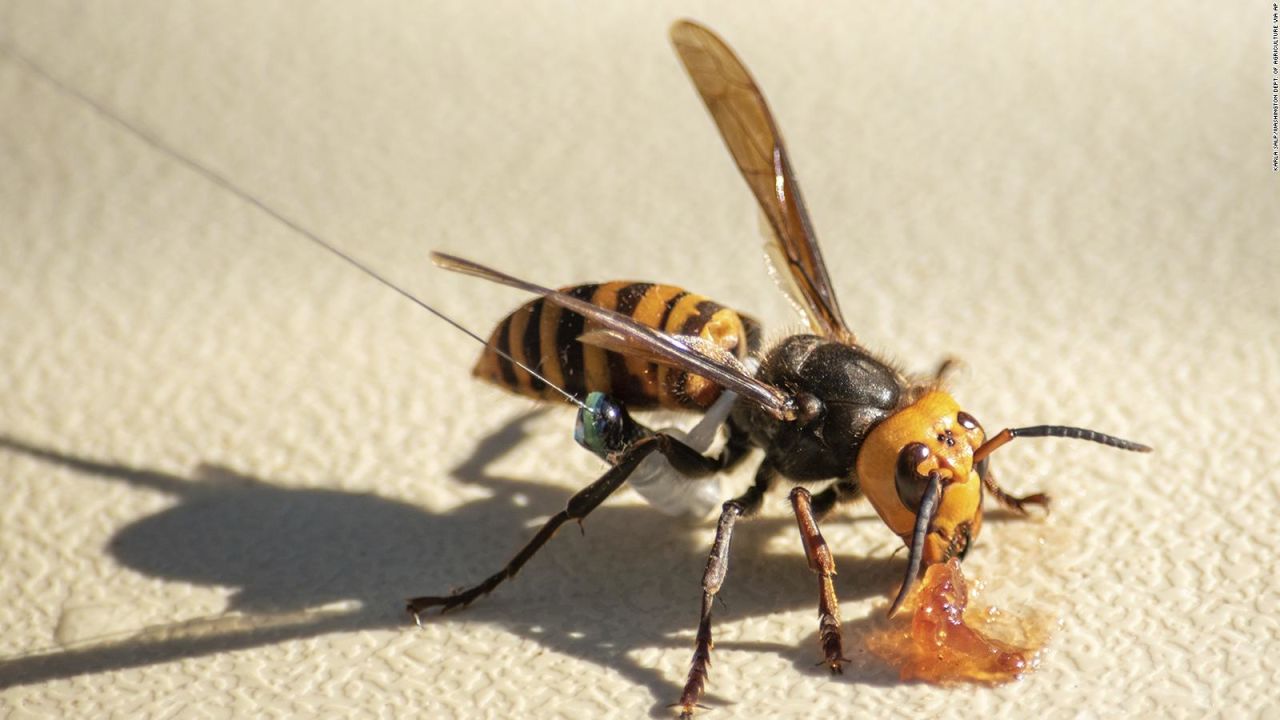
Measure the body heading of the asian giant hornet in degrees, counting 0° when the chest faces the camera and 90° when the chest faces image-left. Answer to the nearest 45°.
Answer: approximately 315°
